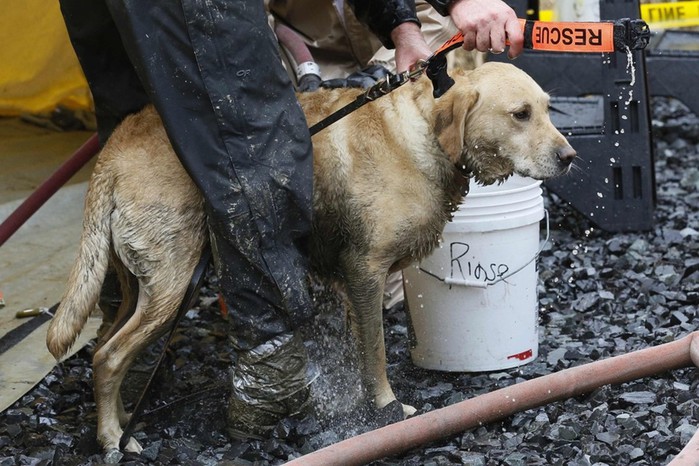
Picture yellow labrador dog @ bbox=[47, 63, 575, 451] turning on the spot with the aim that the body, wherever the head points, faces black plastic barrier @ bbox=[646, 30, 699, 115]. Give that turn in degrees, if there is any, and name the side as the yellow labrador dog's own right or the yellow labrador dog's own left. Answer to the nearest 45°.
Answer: approximately 45° to the yellow labrador dog's own left

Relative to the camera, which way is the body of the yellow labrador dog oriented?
to the viewer's right

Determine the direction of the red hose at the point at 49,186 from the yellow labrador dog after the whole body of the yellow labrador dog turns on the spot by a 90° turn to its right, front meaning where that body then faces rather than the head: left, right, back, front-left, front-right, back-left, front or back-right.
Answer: back-right

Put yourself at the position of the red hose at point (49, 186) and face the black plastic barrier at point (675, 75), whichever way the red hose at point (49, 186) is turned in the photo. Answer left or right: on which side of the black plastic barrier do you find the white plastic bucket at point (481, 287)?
right

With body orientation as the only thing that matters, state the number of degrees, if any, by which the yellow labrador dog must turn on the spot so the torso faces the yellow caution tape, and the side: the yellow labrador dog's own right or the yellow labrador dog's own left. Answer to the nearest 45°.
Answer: approximately 45° to the yellow labrador dog's own left
